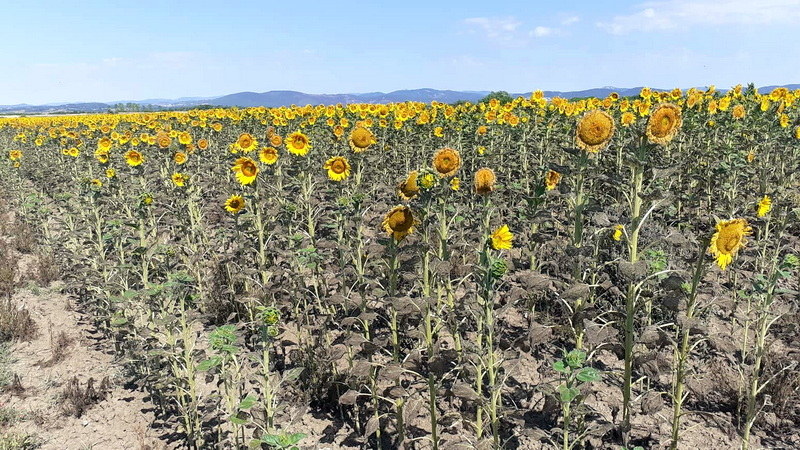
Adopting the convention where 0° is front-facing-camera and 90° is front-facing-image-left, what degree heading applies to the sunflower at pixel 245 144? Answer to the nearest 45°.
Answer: approximately 0°
